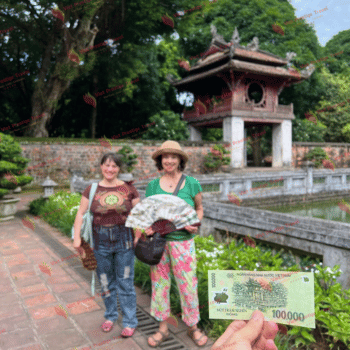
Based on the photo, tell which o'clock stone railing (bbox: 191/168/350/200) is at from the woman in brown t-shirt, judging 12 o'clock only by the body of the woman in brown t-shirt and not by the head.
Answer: The stone railing is roughly at 7 o'clock from the woman in brown t-shirt.

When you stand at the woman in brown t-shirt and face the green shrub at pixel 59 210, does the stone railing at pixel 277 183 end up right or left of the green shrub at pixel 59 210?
right

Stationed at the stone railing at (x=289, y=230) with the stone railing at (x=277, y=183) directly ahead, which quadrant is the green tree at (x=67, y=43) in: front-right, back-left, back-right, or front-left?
front-left

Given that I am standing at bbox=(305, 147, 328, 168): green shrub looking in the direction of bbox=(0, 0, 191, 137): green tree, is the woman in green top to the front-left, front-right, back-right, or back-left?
front-left

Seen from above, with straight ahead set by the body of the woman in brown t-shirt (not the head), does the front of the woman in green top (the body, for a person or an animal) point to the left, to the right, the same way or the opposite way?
the same way

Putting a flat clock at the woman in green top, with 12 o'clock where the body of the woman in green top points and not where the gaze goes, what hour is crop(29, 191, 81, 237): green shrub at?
The green shrub is roughly at 5 o'clock from the woman in green top.

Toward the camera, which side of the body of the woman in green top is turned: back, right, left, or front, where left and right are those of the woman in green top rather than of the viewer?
front

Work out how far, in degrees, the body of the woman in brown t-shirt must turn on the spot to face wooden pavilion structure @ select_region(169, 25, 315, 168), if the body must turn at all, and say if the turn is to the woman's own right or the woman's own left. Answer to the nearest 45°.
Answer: approximately 135° to the woman's own left

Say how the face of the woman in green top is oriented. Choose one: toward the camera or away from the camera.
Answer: toward the camera

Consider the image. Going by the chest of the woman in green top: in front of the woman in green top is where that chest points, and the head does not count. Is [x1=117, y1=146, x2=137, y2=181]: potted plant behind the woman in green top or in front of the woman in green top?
behind

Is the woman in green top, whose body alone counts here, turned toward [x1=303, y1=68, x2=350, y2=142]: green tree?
no

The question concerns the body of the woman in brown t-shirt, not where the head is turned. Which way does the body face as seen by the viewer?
toward the camera

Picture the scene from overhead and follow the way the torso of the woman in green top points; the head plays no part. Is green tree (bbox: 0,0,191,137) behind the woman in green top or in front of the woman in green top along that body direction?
behind

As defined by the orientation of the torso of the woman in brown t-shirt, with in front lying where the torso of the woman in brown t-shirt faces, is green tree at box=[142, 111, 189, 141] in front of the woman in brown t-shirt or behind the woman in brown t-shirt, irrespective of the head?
behind

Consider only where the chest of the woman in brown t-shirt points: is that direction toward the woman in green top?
no

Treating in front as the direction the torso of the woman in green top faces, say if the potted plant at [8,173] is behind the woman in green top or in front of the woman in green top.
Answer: behind

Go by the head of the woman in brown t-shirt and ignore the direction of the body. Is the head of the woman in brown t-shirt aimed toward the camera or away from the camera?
toward the camera
